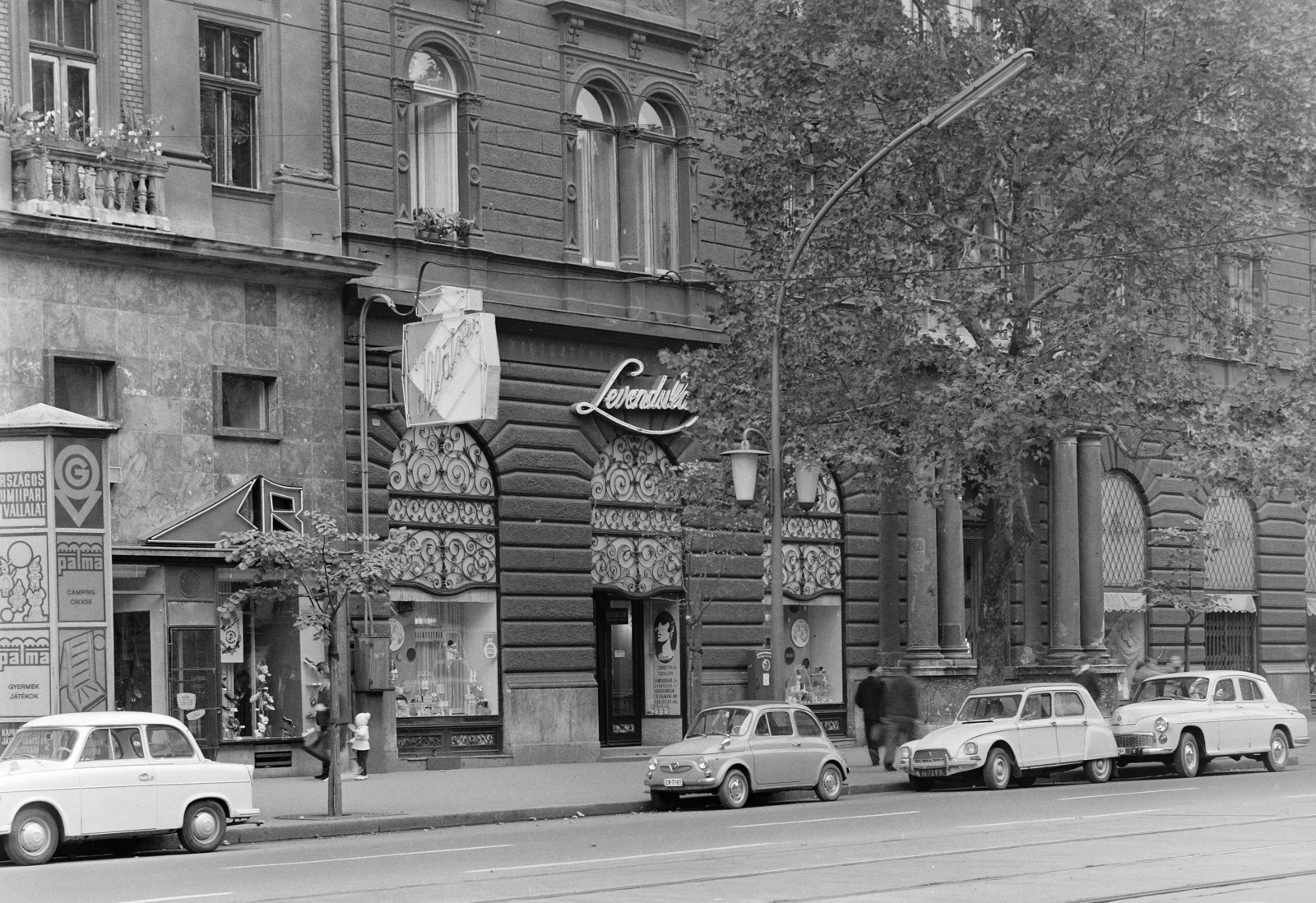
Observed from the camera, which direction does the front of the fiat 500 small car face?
facing the viewer and to the left of the viewer

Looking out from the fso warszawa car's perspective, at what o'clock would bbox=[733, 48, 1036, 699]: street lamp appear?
The street lamp is roughly at 12 o'clock from the fso warszawa car.

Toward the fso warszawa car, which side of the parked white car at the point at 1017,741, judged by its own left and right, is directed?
back

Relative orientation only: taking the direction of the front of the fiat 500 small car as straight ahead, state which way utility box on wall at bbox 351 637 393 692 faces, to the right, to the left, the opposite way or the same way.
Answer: to the left

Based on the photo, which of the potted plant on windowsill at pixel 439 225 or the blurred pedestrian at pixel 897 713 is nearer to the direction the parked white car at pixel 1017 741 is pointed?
the potted plant on windowsill

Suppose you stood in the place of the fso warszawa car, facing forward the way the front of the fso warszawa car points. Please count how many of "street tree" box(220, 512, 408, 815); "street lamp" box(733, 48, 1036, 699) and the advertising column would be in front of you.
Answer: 3

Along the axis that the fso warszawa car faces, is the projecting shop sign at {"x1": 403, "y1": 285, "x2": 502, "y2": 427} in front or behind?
in front

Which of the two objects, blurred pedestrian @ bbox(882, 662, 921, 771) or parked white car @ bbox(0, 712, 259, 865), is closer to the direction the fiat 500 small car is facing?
the parked white car

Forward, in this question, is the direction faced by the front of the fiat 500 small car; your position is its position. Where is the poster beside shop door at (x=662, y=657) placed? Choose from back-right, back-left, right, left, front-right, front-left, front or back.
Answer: back-right

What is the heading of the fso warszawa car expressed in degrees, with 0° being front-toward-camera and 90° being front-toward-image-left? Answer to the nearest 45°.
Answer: approximately 45°

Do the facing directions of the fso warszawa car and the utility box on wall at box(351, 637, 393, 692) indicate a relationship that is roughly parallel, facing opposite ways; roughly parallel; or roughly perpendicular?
roughly perpendicular

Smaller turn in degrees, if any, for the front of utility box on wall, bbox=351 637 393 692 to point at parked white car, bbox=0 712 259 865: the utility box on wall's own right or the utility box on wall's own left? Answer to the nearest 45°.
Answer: approximately 45° to the utility box on wall's own right

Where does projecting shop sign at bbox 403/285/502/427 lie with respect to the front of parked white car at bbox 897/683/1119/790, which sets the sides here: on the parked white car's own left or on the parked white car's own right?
on the parked white car's own right
